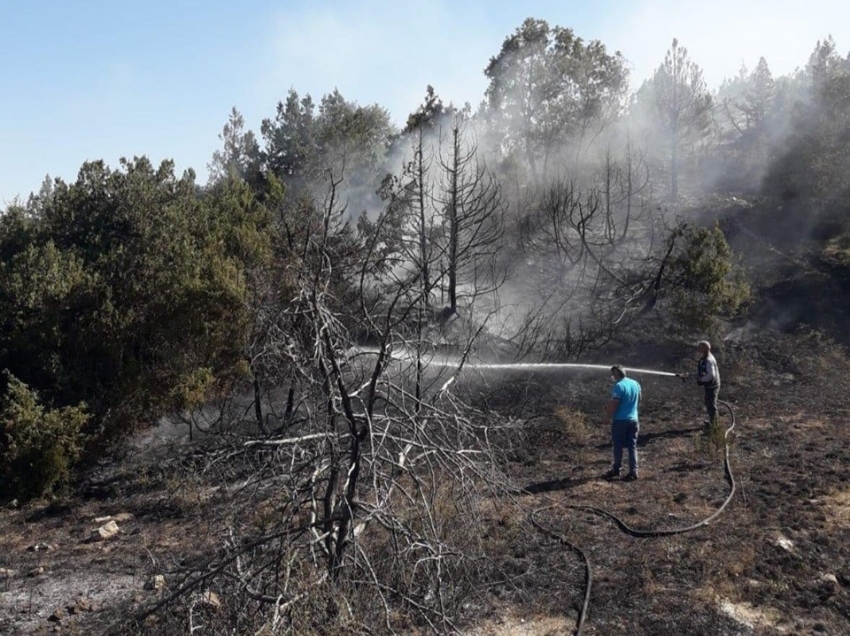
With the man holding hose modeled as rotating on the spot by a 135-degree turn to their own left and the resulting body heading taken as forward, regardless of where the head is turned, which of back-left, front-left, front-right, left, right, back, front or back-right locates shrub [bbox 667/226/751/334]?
back-left

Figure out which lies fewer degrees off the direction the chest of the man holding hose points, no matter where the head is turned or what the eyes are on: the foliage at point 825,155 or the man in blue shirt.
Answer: the man in blue shirt

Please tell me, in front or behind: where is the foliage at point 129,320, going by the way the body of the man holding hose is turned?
in front

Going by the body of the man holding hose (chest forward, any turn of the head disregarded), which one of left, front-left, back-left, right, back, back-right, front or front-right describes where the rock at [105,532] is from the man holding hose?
front-left

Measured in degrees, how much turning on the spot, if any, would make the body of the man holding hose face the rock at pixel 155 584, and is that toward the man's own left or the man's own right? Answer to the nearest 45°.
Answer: approximately 45° to the man's own left

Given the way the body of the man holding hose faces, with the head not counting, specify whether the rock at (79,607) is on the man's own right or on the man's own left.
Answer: on the man's own left

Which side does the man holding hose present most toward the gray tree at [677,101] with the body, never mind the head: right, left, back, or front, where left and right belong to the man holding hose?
right

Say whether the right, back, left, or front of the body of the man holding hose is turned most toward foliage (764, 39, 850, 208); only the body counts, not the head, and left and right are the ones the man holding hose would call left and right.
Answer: right

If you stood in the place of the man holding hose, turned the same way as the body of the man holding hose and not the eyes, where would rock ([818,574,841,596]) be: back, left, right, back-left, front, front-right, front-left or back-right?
left

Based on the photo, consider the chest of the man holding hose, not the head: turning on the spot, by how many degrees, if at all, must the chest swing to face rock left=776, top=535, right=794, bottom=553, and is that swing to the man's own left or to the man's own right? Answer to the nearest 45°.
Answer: approximately 90° to the man's own left

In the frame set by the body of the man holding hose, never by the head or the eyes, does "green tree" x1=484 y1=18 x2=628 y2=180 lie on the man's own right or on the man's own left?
on the man's own right

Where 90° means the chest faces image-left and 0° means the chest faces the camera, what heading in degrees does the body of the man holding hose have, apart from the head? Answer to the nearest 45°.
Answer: approximately 90°
